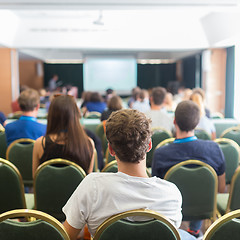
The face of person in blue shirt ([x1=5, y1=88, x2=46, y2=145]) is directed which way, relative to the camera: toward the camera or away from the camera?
away from the camera

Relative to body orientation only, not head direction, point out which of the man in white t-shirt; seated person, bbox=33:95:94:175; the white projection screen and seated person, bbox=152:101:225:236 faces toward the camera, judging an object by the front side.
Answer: the white projection screen

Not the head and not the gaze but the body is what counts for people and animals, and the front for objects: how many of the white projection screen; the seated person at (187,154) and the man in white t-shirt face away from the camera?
2

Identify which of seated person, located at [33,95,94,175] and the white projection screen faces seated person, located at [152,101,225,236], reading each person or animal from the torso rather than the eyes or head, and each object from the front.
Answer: the white projection screen

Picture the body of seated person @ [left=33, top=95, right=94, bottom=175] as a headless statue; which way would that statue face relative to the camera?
away from the camera

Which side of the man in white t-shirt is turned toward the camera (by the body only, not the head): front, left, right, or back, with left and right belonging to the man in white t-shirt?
back

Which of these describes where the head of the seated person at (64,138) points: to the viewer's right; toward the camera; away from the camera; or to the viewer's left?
away from the camera

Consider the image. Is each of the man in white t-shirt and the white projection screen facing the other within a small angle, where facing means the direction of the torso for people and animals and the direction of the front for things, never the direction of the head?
yes

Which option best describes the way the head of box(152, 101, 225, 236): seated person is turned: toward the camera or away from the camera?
away from the camera

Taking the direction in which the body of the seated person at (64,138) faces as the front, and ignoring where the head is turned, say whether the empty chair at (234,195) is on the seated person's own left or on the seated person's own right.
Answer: on the seated person's own right

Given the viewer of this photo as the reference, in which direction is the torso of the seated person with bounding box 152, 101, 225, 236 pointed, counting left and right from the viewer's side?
facing away from the viewer

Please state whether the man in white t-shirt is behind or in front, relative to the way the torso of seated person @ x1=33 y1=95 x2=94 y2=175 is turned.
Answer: behind

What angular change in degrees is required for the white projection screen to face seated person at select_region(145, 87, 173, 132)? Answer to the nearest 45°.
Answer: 0° — it already faces them

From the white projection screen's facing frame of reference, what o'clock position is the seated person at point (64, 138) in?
The seated person is roughly at 12 o'clock from the white projection screen.
